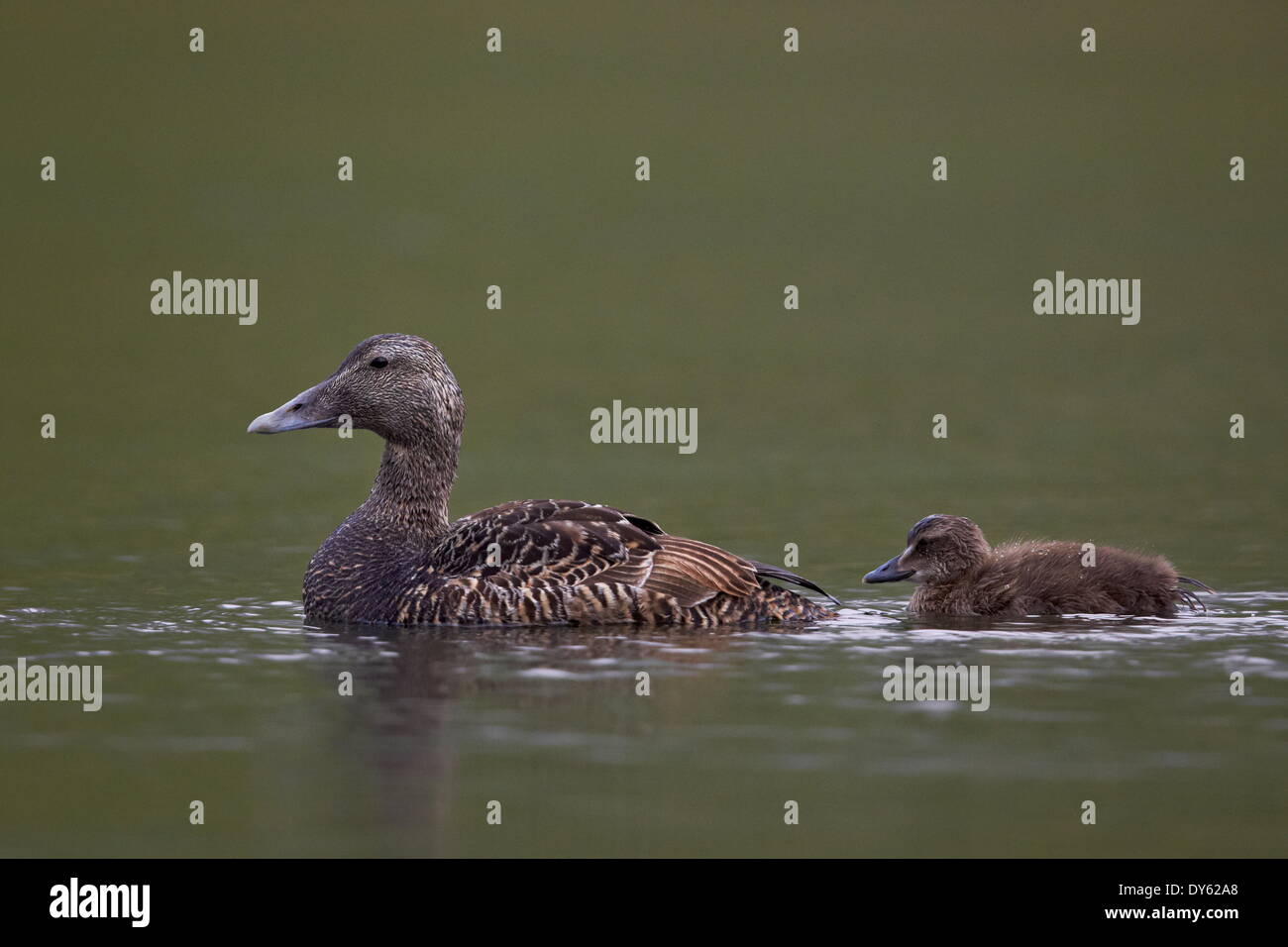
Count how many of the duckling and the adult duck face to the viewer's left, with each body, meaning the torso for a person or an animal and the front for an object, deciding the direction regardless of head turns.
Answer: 2

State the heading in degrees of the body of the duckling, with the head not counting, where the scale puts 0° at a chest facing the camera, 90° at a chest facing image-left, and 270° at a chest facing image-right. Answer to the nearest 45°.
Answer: approximately 90°

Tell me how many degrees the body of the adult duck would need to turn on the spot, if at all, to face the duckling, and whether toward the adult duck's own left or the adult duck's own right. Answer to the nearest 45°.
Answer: approximately 180°

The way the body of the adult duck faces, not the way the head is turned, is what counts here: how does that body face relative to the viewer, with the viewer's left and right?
facing to the left of the viewer

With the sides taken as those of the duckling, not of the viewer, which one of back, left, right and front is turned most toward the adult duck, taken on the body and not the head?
front
